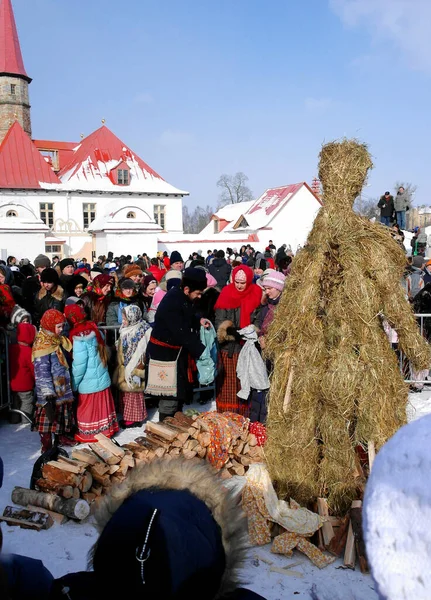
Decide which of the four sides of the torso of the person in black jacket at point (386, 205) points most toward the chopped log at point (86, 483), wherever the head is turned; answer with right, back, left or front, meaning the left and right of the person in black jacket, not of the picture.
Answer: front

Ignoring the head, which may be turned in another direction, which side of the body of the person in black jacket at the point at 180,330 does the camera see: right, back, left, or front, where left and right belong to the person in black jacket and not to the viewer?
right

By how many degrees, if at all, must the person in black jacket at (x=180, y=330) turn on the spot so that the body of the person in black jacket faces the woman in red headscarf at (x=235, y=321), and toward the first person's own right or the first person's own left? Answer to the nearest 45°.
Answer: approximately 45° to the first person's own left

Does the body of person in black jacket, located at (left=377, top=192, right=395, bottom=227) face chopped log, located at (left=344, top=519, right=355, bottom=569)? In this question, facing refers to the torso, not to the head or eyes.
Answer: yes

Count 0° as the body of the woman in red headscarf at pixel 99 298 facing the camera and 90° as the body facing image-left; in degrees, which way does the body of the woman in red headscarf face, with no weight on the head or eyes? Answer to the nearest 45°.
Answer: approximately 315°

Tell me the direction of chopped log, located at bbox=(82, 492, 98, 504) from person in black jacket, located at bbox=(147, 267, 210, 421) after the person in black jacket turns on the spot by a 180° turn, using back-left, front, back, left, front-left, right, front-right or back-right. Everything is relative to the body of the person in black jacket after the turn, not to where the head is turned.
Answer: front-left

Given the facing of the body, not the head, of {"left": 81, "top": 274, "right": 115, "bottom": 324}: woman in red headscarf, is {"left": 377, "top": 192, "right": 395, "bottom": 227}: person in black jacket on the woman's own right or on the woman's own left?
on the woman's own left

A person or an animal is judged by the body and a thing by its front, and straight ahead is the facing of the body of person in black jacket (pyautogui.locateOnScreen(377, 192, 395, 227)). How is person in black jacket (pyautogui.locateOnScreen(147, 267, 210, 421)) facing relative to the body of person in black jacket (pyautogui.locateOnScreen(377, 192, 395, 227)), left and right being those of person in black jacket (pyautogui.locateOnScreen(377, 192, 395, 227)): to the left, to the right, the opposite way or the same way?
to the left

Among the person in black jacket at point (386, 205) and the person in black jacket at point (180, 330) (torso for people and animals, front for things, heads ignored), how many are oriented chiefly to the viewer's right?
1

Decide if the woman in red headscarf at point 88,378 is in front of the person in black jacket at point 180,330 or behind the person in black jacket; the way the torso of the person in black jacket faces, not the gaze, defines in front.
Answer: behind

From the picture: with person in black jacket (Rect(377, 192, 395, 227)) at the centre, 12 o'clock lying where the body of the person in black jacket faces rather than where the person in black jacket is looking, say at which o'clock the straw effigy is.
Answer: The straw effigy is roughly at 12 o'clock from the person in black jacket.

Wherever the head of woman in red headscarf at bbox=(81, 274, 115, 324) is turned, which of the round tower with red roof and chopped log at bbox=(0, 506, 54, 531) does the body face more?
the chopped log
